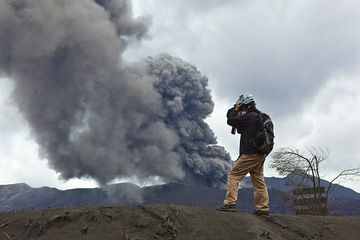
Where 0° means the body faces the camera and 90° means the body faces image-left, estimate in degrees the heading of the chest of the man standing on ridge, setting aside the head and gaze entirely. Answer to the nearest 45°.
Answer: approximately 90°
